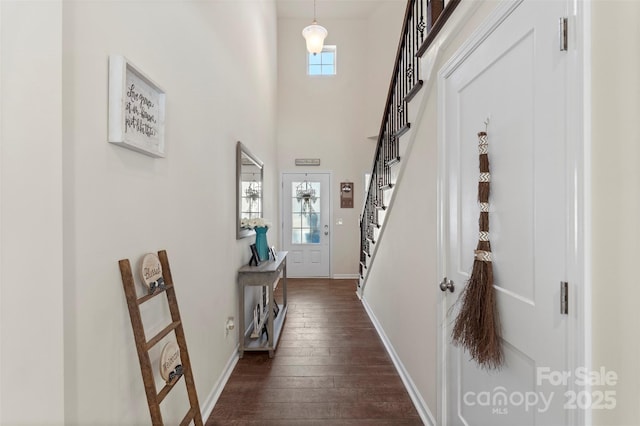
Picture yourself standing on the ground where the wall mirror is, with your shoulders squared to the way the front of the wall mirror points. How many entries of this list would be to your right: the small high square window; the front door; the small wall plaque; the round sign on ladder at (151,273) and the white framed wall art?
2

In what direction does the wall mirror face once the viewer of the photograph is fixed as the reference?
facing to the right of the viewer

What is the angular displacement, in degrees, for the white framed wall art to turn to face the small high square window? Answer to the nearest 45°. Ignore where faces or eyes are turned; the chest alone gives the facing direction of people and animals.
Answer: approximately 90° to its left

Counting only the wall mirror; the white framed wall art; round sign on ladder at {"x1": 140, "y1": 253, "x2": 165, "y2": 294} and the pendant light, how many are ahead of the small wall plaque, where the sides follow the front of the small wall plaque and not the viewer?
4

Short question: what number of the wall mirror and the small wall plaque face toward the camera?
1

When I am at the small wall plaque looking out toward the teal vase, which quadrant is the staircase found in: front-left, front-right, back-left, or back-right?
front-left

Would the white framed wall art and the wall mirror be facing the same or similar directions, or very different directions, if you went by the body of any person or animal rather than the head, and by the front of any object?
same or similar directions

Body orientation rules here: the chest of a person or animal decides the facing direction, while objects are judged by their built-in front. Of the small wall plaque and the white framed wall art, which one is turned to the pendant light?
the small wall plaque

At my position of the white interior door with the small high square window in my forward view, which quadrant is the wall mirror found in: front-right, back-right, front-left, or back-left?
front-left

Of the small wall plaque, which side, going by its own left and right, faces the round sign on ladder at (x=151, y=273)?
front

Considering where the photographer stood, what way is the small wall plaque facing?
facing the viewer

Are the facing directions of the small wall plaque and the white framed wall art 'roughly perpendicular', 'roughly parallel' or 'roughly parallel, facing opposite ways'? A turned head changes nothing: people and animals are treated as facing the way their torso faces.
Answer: roughly perpendicular

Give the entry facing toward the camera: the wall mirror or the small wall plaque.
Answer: the small wall plaque

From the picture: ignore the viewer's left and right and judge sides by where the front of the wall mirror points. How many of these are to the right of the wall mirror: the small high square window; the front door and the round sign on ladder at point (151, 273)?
1

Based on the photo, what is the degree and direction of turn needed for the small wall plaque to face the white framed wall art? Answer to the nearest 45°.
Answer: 0° — it already faces it

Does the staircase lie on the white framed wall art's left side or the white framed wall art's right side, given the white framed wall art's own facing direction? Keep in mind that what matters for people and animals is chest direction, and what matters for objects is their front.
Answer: on its left
